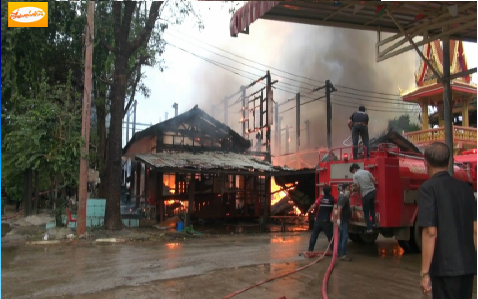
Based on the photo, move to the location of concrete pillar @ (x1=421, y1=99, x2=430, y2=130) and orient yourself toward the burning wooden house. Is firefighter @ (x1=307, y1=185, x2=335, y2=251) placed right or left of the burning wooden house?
left

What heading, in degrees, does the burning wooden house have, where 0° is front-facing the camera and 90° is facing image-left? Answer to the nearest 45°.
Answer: approximately 0°

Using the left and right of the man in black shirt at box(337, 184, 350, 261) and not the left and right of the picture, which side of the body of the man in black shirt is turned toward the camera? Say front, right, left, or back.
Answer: right

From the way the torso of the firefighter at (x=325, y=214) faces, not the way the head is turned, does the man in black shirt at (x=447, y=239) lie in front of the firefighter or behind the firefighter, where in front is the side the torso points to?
behind

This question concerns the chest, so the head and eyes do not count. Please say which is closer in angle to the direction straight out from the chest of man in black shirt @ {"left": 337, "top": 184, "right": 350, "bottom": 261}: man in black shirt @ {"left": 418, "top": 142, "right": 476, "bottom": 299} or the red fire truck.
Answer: the red fire truck

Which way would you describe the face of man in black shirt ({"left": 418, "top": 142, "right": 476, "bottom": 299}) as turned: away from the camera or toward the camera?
away from the camera

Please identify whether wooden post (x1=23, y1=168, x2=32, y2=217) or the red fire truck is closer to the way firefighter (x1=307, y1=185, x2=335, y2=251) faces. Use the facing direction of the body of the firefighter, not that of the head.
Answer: the wooden post

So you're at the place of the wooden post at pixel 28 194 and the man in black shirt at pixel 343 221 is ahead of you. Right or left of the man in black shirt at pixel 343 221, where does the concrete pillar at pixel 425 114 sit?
left

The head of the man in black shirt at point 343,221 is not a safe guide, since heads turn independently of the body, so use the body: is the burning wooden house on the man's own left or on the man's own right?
on the man's own left

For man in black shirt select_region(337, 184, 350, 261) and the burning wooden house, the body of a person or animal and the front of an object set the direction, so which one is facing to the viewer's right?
the man in black shirt
